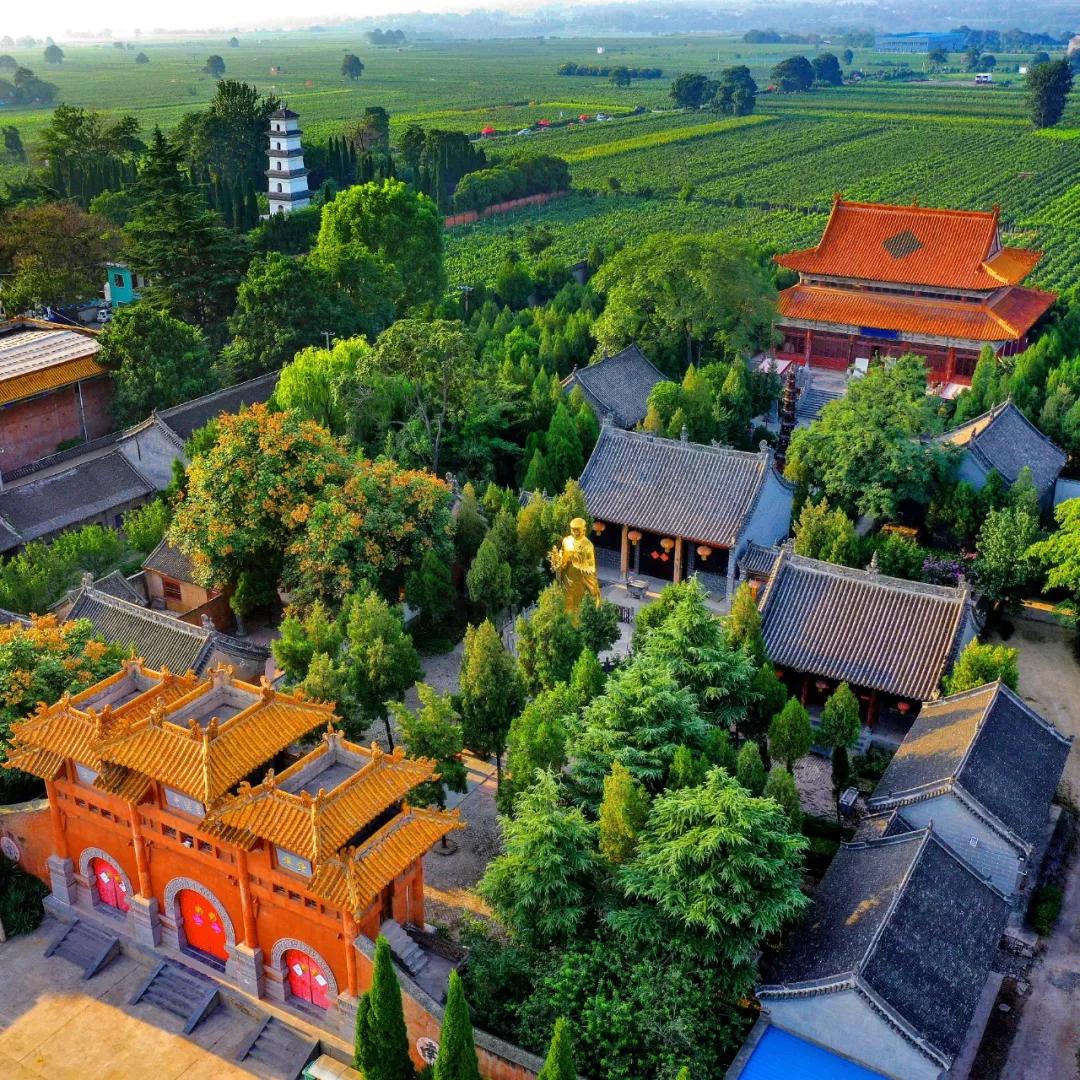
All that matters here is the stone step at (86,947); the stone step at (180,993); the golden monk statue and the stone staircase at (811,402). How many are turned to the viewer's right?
0

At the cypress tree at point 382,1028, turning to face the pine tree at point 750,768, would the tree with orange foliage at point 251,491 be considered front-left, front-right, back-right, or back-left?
front-left

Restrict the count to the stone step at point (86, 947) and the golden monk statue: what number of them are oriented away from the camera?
0

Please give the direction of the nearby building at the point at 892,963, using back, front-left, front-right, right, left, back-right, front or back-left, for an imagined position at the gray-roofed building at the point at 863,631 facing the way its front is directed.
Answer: front-left

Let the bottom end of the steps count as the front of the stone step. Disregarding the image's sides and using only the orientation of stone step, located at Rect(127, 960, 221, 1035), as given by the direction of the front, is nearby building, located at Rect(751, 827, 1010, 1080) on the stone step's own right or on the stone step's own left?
on the stone step's own left

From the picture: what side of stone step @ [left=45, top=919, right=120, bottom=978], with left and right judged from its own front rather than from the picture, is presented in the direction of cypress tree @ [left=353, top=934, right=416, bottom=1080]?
left

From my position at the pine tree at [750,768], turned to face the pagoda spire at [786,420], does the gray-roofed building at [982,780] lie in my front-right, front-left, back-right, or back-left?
front-right

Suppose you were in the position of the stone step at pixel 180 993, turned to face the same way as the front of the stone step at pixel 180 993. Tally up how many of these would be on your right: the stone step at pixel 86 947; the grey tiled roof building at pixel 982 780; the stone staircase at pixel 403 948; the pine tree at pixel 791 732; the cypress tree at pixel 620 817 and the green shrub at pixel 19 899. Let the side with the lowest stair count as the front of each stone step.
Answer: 2

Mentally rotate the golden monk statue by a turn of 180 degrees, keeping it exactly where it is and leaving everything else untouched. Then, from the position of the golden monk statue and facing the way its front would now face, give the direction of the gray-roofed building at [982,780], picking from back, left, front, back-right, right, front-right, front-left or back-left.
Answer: right

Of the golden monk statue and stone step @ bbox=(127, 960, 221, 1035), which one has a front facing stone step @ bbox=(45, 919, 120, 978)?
the golden monk statue

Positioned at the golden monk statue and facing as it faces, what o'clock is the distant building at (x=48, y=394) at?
The distant building is roughly at 3 o'clock from the golden monk statue.

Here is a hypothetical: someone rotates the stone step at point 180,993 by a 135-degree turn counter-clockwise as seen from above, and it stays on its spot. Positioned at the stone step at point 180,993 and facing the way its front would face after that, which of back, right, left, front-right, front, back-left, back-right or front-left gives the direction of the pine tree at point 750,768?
front

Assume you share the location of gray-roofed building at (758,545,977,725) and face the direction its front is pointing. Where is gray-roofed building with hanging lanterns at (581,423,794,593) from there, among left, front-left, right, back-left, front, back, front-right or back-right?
right

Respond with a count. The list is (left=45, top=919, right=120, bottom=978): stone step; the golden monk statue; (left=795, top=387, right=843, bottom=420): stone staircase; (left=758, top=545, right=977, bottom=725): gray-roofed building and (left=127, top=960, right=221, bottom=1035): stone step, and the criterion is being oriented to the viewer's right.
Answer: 0

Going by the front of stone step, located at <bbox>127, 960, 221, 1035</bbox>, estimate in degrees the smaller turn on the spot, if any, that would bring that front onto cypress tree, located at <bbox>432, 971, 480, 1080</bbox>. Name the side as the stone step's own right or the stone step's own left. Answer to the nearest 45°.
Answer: approximately 90° to the stone step's own left

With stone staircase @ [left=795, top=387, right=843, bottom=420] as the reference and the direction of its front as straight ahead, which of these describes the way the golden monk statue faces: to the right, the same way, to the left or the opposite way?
the same way

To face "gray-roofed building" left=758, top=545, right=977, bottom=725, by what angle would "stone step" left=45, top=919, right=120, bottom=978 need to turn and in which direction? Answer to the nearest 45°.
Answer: approximately 135° to its left

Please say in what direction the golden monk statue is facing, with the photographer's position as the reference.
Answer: facing the viewer and to the left of the viewer

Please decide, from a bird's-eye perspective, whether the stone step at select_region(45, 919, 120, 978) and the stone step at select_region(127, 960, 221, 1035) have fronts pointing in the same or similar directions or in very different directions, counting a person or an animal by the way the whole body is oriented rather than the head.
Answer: same or similar directions

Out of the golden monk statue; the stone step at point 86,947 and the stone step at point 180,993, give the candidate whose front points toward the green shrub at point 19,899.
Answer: the golden monk statue

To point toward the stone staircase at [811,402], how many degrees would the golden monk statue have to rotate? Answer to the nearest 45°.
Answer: approximately 180°

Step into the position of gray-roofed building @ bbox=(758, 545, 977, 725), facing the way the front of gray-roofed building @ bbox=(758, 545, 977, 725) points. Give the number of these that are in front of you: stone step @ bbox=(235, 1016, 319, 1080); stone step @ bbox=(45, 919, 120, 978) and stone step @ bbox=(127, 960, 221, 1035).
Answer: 3

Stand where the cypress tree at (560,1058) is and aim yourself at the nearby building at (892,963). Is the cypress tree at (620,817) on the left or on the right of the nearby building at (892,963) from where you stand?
left

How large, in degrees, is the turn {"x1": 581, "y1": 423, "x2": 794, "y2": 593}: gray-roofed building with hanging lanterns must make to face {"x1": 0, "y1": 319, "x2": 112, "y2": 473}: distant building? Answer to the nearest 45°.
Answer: approximately 45° to its right
